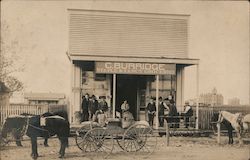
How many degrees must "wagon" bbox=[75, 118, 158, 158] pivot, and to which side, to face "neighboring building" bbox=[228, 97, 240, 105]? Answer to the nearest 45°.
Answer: approximately 135° to its right

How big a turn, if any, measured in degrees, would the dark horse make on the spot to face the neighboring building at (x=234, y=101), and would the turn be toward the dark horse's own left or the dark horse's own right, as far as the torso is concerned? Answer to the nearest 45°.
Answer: approximately 180°

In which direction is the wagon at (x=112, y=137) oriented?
to the viewer's left

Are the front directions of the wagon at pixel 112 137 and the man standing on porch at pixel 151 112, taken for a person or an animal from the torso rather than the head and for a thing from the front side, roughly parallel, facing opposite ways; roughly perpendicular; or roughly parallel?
roughly perpendicular

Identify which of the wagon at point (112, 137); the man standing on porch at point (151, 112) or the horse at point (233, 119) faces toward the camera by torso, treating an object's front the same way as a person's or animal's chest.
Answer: the man standing on porch

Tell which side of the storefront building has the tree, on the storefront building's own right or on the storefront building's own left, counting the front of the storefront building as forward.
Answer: on the storefront building's own right

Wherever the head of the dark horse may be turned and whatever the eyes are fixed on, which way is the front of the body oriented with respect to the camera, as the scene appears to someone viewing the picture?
to the viewer's left

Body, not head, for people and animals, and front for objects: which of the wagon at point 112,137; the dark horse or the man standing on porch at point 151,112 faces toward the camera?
the man standing on porch

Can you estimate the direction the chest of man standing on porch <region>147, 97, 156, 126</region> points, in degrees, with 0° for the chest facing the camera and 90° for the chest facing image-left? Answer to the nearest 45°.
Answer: approximately 0°

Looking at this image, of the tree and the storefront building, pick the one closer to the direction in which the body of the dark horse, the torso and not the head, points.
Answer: the tree
